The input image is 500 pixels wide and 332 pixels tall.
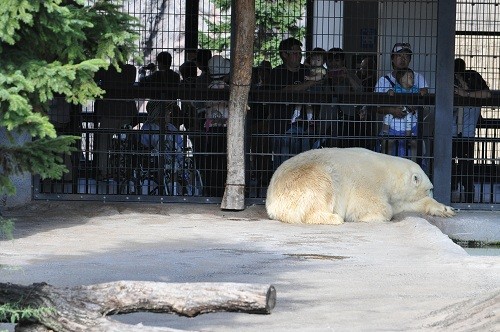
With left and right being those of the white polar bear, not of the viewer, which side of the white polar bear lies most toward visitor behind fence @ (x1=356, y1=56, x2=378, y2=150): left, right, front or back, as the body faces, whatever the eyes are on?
left

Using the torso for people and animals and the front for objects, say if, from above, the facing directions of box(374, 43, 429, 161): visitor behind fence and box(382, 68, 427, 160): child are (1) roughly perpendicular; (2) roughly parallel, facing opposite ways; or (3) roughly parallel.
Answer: roughly parallel

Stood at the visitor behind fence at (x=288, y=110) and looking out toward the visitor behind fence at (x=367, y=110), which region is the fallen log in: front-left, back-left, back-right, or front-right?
back-right

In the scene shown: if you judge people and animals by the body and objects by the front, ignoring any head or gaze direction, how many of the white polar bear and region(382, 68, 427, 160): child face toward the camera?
1

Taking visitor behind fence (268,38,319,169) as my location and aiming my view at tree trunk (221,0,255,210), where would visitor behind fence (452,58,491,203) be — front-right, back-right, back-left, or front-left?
back-left

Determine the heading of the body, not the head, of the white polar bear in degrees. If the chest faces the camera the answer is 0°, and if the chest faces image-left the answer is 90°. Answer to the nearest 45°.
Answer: approximately 270°

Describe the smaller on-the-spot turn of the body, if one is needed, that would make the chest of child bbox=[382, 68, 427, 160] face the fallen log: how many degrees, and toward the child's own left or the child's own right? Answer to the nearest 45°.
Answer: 0° — they already face it

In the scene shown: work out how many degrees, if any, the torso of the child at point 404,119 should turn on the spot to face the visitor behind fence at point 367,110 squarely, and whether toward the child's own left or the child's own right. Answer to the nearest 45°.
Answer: approximately 90° to the child's own right

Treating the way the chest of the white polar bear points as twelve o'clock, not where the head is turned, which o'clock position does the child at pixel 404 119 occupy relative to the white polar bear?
The child is roughly at 10 o'clock from the white polar bear.

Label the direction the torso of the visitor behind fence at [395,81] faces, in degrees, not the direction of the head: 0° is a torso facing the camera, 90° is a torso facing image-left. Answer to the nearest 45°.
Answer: approximately 0°

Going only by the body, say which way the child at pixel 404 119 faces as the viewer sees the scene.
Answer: toward the camera

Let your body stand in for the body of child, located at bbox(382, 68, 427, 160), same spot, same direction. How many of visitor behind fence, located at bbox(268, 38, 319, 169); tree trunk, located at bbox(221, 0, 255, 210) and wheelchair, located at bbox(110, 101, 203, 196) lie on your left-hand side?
0

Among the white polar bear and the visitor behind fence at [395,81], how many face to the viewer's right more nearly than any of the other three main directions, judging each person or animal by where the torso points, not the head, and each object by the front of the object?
1

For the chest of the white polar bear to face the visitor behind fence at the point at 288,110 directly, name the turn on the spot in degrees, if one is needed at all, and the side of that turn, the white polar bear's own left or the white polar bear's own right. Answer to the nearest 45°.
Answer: approximately 135° to the white polar bear's own left

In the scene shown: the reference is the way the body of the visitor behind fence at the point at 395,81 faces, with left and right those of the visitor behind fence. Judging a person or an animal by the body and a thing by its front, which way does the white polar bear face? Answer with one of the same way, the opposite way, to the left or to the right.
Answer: to the left

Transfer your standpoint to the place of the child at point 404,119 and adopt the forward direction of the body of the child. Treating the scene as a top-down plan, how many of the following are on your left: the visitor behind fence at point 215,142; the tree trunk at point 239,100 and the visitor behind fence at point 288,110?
0
